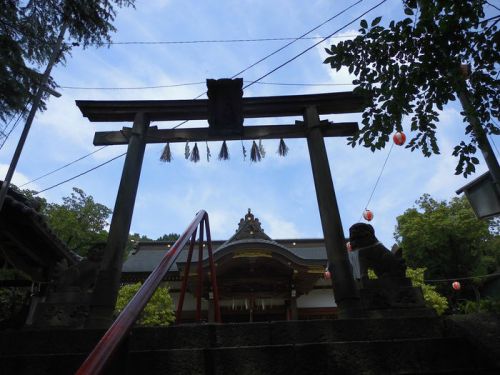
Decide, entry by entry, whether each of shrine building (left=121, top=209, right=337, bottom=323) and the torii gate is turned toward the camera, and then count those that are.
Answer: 2

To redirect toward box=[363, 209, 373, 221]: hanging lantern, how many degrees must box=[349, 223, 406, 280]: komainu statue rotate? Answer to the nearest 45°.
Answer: approximately 90° to its right

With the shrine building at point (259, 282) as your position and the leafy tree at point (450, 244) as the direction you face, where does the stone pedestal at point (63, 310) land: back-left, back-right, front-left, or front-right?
back-right

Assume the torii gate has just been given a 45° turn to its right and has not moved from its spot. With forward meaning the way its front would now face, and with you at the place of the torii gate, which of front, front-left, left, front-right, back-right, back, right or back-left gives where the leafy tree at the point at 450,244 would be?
back

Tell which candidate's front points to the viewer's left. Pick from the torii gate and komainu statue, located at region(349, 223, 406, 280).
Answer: the komainu statue

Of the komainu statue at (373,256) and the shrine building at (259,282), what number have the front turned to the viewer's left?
1

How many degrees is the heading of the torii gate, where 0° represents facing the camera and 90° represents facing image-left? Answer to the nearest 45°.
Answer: approximately 0°

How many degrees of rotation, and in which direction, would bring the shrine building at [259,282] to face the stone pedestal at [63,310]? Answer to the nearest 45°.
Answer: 0° — it already faces it

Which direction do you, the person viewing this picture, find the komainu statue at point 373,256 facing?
facing to the left of the viewer

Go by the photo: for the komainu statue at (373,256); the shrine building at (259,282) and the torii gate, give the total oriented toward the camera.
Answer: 2
